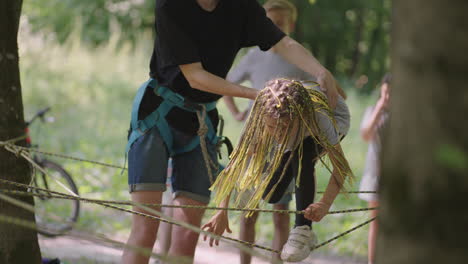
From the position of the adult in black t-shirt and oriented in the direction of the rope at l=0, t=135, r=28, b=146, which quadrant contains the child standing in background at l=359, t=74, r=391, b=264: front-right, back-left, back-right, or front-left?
back-right

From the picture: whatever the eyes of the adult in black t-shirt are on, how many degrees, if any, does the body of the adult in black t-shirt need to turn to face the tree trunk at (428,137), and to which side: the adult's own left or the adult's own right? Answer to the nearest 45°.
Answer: approximately 45° to the adult's own right

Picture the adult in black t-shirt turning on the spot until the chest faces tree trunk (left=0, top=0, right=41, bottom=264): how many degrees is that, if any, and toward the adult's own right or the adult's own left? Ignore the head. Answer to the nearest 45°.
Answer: approximately 135° to the adult's own right

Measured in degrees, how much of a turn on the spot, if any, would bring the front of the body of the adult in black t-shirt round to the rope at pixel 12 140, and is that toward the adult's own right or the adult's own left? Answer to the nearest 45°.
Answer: approximately 135° to the adult's own right

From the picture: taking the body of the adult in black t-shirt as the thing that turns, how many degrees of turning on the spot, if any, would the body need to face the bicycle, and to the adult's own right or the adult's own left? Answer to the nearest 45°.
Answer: approximately 180°

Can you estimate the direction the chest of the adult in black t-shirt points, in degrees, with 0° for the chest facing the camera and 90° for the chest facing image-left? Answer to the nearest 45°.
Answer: approximately 315°

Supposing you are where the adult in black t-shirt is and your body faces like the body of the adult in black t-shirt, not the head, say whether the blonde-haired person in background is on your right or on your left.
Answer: on your left

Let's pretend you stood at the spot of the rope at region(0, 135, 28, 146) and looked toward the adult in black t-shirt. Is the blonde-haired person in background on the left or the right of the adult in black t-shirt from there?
left

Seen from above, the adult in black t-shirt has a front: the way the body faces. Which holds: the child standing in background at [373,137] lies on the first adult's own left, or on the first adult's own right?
on the first adult's own left
